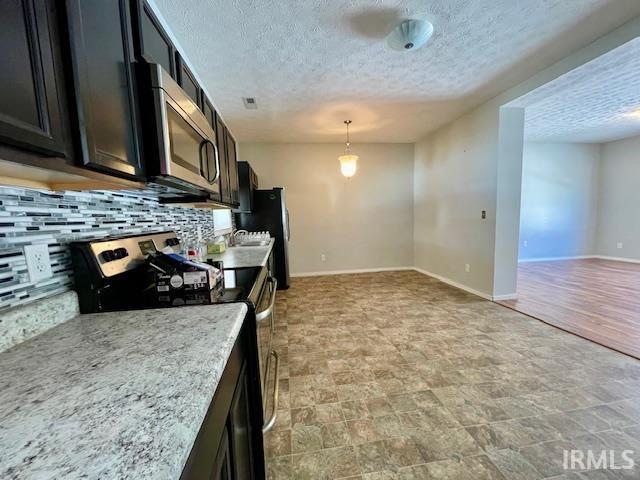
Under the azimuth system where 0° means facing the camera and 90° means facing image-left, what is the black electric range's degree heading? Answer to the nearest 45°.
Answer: approximately 315°

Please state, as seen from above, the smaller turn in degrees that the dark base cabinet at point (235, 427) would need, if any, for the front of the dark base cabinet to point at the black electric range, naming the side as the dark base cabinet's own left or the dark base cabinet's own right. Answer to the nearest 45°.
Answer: approximately 135° to the dark base cabinet's own left

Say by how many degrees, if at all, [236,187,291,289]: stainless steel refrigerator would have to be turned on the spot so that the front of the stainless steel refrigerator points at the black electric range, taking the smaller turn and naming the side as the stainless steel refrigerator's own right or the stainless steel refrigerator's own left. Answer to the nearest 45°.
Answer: approximately 90° to the stainless steel refrigerator's own right

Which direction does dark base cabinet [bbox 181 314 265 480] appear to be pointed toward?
to the viewer's right

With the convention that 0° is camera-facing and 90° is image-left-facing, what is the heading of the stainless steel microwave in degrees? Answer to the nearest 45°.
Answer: approximately 315°

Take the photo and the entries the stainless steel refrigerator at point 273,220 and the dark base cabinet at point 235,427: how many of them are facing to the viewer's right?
2

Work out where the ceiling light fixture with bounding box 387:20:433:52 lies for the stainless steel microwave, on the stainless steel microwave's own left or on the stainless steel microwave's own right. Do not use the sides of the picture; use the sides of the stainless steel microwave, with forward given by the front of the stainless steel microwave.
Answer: on the stainless steel microwave's own left

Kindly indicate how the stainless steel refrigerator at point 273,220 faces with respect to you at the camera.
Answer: facing to the right of the viewer
